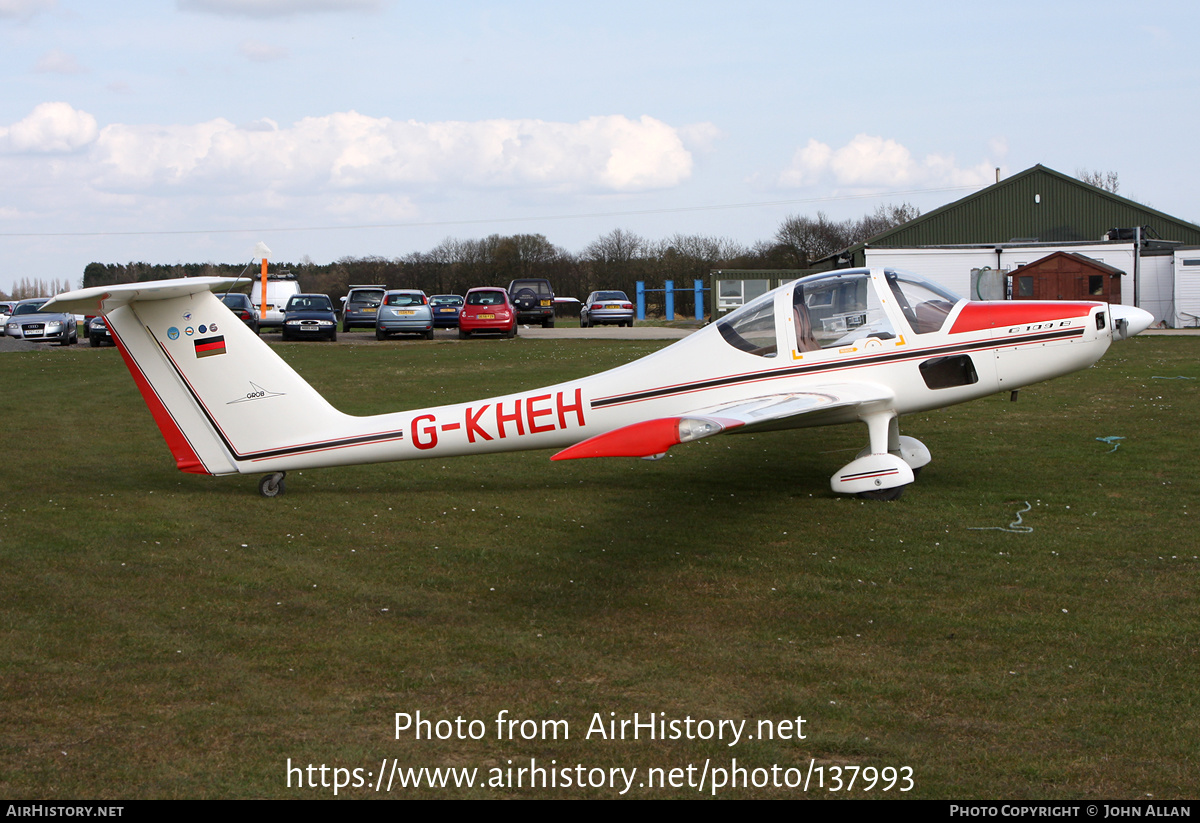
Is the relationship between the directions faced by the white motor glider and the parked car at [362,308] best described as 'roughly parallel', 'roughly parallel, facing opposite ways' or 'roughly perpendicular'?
roughly perpendicular

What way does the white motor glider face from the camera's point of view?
to the viewer's right

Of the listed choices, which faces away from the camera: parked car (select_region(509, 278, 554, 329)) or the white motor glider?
the parked car

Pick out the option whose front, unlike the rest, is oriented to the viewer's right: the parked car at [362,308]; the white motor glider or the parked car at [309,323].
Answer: the white motor glider

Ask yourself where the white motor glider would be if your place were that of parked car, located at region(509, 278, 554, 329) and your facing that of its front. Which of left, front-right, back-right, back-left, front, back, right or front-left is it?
back

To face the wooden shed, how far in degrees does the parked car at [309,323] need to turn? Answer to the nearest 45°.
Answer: approximately 90° to its left
